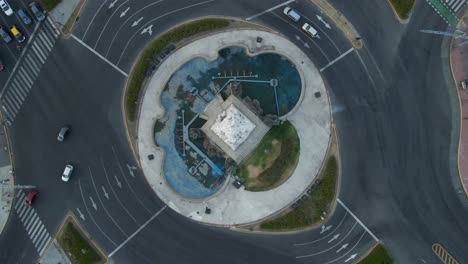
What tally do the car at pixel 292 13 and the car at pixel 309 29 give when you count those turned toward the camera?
0

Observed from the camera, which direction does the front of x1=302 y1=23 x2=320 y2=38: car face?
facing away from the viewer and to the left of the viewer

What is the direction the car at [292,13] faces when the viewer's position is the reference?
facing away from the viewer and to the left of the viewer
